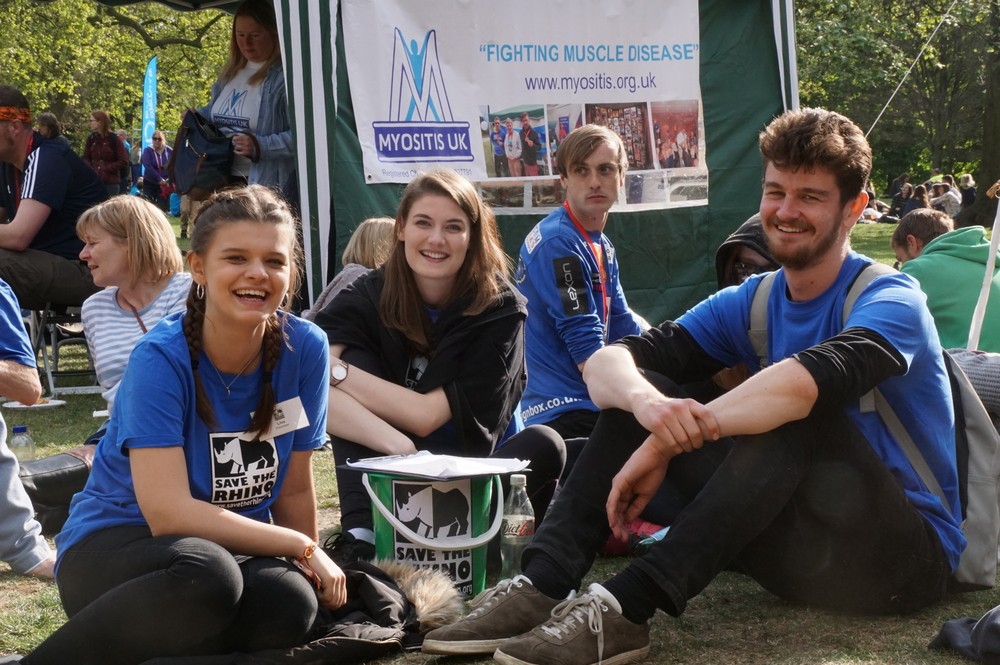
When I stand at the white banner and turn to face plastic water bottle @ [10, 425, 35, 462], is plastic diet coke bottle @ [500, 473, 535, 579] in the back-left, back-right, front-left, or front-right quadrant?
front-left

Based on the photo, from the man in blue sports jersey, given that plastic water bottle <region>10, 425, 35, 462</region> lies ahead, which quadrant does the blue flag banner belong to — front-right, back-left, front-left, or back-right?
front-right

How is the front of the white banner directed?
toward the camera

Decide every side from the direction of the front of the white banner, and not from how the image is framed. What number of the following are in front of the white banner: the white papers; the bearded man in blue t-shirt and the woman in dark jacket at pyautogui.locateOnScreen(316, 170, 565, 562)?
3

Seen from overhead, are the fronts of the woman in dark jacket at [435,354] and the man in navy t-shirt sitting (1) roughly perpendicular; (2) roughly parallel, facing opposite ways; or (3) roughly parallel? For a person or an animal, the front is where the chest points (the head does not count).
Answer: roughly perpendicular

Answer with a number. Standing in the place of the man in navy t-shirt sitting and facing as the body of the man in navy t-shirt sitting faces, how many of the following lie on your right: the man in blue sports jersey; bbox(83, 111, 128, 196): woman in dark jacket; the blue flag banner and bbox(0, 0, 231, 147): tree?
3

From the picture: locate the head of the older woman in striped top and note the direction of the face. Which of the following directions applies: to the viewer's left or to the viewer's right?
to the viewer's left

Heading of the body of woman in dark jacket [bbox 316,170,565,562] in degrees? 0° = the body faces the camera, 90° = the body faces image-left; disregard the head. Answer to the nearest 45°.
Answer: approximately 0°

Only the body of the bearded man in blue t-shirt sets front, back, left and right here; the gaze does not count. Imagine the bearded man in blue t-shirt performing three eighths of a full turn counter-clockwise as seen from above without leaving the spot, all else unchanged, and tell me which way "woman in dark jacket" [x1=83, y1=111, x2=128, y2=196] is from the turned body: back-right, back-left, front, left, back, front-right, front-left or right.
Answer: back-left

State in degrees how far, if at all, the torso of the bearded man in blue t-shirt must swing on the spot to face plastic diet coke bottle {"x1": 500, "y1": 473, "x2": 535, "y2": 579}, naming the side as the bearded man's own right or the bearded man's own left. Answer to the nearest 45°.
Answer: approximately 90° to the bearded man's own right
